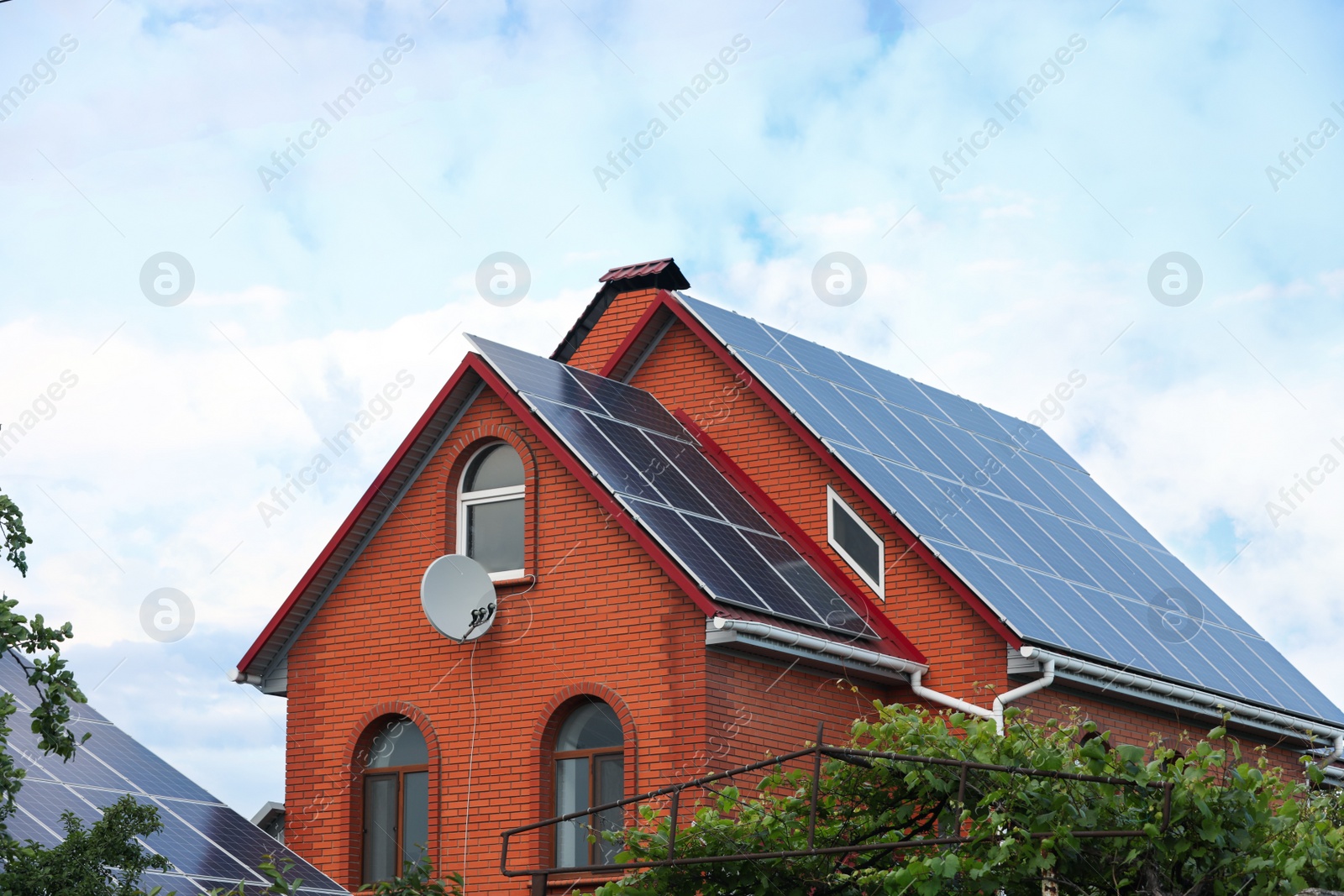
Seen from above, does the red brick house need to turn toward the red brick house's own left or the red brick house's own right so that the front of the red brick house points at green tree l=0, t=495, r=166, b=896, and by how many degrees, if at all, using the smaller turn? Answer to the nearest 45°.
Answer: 0° — it already faces it

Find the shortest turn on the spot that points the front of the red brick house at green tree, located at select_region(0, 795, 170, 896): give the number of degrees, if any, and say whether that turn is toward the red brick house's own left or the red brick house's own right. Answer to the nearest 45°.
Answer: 0° — it already faces it

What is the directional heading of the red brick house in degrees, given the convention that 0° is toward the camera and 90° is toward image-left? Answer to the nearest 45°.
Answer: approximately 45°
